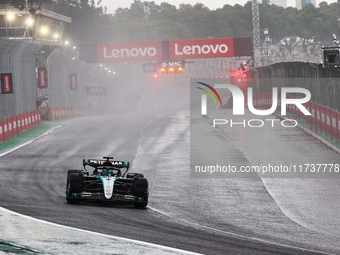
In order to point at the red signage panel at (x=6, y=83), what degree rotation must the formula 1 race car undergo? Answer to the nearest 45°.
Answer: approximately 180°

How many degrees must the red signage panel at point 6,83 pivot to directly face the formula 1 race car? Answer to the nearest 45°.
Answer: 0° — it already faces it

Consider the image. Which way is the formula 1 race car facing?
toward the camera

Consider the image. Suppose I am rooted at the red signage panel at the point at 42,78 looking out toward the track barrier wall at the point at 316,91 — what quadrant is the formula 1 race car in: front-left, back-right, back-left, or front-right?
front-right

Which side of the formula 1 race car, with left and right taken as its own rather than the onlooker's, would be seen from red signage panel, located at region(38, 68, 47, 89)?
back

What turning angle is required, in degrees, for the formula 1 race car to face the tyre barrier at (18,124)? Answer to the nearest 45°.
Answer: approximately 180°

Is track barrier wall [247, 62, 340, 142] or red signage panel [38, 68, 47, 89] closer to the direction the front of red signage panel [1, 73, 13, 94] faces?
the track barrier wall

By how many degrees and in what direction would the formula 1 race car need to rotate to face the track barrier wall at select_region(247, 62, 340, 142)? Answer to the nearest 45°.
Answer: approximately 135° to its left
